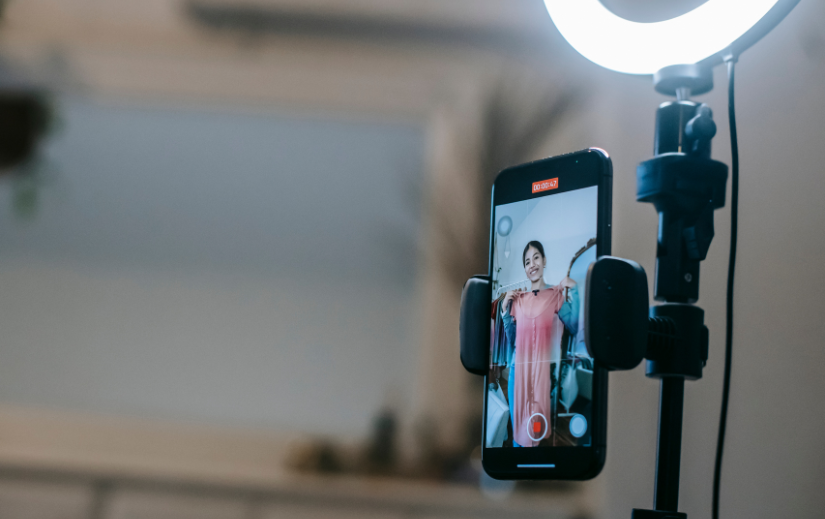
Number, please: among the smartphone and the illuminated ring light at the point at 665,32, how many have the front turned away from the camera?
0

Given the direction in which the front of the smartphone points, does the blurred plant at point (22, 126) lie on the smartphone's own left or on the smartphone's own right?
on the smartphone's own right
